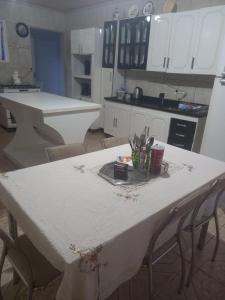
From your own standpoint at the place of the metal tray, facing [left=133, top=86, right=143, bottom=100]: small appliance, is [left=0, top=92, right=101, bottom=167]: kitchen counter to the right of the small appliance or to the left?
left

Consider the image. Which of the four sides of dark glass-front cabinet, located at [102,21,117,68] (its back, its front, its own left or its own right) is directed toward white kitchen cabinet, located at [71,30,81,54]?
right

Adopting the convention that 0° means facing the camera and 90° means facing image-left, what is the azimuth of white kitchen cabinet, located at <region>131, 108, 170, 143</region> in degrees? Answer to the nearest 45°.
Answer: approximately 45°

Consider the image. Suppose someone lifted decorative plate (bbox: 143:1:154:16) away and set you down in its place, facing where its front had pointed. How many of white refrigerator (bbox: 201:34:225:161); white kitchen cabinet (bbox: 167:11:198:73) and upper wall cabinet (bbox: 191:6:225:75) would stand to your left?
3

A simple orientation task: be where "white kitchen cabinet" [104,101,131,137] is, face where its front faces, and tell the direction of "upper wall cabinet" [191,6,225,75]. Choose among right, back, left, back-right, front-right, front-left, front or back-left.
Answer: left

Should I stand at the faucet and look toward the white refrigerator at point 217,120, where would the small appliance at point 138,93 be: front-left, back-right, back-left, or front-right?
back-right

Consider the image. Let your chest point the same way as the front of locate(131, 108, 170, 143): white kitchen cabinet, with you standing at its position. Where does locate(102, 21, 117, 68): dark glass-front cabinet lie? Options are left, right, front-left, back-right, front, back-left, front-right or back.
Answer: right

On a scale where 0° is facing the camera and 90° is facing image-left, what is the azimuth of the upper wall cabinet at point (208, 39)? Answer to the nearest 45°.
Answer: approximately 45°

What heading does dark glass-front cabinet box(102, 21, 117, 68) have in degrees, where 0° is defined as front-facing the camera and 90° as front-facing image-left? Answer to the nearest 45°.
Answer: approximately 45°

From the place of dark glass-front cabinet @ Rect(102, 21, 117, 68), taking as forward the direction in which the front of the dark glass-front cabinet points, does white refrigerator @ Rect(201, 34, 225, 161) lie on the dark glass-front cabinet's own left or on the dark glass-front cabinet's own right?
on the dark glass-front cabinet's own left

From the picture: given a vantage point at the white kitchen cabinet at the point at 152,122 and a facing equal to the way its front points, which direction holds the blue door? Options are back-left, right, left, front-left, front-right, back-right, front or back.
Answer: right

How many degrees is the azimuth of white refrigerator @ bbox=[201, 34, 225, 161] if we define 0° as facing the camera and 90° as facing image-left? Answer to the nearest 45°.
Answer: approximately 45°
